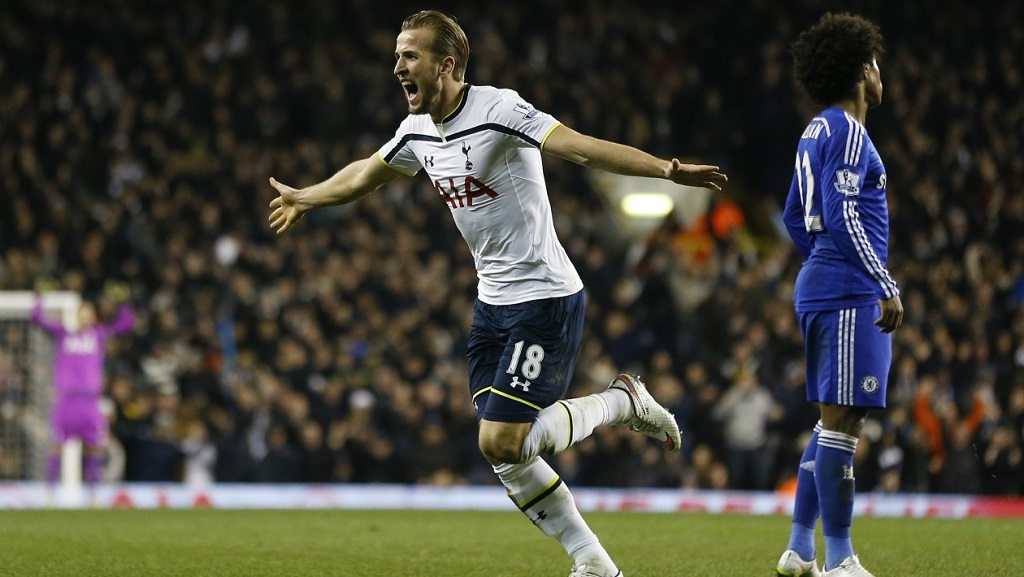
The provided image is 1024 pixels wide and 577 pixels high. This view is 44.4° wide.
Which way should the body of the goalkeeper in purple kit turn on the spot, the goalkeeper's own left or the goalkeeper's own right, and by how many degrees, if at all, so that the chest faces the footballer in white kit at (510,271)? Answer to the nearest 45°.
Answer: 0° — they already face them

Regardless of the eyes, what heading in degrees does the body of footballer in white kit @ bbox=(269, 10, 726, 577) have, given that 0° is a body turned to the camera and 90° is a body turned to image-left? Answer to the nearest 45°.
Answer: approximately 45°

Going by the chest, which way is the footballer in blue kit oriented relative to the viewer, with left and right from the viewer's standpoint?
facing to the right of the viewer

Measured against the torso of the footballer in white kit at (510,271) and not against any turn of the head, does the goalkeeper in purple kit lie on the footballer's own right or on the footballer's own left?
on the footballer's own right

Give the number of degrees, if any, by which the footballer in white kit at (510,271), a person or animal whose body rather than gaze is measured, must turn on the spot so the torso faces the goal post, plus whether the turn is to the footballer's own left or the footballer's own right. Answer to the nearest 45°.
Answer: approximately 90° to the footballer's own right

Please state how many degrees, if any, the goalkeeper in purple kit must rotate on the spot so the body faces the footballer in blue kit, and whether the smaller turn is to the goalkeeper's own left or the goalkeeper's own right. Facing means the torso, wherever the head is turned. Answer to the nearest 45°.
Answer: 0° — they already face them

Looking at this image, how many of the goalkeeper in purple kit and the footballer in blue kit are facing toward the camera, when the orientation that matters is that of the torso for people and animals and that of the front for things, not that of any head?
1

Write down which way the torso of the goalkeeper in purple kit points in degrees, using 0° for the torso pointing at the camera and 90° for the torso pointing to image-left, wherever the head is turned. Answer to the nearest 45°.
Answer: approximately 0°

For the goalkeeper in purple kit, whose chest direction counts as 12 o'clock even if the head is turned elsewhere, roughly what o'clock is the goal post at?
The goal post is roughly at 5 o'clock from the goalkeeper in purple kit.
